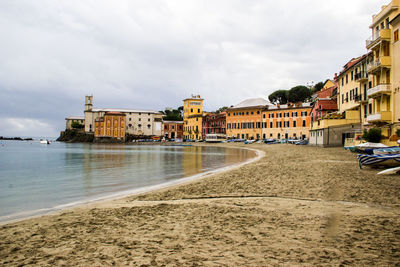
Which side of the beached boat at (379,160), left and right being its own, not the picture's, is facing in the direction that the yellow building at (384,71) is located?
right

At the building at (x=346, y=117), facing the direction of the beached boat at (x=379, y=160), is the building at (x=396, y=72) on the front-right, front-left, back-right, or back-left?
front-left

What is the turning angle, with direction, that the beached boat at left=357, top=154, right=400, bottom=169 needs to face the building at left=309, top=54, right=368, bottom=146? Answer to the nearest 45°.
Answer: approximately 90° to its right

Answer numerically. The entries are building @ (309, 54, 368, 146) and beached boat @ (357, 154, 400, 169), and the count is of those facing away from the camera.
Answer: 0

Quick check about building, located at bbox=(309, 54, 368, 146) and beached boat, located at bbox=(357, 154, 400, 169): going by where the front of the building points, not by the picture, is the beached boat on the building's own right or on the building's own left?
on the building's own left

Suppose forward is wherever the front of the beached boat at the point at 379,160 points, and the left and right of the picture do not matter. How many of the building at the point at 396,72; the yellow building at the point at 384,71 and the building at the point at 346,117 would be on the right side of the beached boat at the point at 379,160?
3

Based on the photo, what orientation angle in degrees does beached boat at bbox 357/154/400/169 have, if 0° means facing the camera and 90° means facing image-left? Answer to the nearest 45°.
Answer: approximately 90°

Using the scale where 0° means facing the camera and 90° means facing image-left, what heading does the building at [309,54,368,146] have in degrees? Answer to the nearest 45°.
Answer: approximately 45°

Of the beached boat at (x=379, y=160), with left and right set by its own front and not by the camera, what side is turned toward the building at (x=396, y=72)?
right
